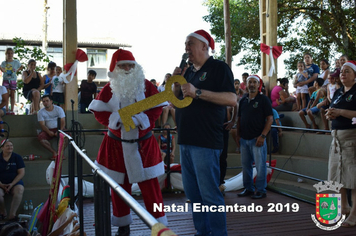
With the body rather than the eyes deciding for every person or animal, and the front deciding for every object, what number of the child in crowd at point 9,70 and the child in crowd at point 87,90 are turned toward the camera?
2

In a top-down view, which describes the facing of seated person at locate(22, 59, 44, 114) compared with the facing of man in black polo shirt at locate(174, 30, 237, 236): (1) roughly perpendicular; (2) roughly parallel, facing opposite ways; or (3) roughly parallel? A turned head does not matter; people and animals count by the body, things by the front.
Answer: roughly perpendicular

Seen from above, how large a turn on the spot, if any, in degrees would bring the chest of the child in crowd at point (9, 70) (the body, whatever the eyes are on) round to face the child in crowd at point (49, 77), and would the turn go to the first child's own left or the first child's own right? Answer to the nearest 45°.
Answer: approximately 90° to the first child's own left

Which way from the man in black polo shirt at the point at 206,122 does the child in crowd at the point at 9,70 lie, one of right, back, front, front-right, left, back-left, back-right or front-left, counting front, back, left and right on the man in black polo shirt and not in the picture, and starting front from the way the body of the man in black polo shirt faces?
right

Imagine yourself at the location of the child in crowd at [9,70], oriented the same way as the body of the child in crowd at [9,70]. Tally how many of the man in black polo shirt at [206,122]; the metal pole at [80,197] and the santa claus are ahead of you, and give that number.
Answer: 3

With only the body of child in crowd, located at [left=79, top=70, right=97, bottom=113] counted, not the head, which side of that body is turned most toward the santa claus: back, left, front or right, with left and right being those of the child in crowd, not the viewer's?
front

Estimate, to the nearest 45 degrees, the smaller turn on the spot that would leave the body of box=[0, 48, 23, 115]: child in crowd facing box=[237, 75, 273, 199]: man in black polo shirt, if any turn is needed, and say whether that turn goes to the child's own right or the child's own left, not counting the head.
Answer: approximately 45° to the child's own left

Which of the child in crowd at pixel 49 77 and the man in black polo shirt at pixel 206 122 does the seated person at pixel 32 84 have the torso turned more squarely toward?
the man in black polo shirt

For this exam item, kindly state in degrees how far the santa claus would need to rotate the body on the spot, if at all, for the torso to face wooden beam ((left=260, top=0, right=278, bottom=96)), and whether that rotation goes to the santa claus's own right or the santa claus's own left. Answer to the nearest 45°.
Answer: approximately 135° to the santa claus's own left

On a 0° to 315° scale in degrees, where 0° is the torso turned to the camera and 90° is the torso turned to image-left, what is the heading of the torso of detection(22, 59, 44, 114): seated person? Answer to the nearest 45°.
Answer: approximately 0°
